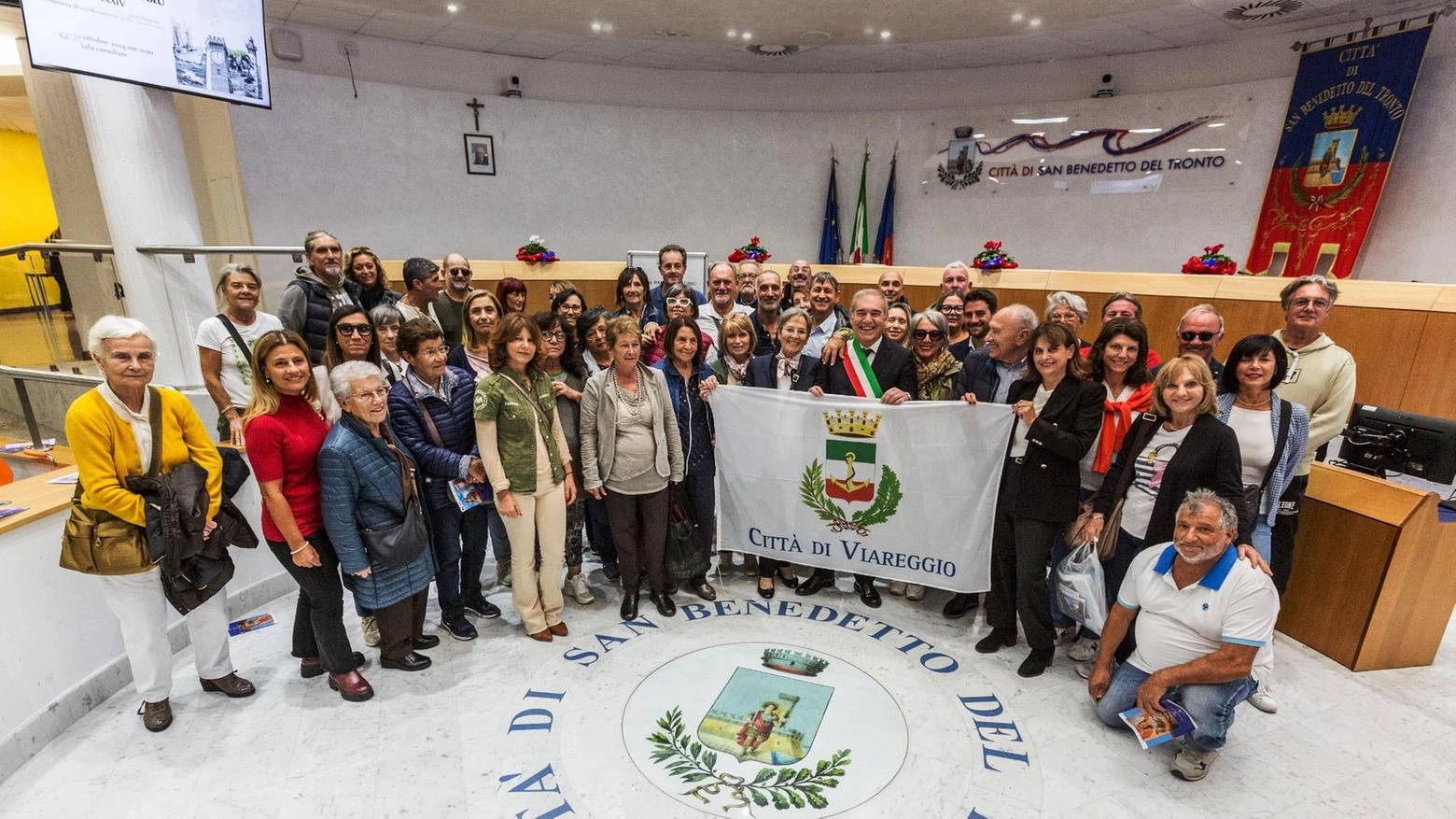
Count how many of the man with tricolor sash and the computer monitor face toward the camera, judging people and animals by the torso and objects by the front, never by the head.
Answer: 1

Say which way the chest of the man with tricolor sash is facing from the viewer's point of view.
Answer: toward the camera

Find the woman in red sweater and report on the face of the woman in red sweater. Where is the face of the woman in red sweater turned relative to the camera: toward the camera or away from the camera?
toward the camera

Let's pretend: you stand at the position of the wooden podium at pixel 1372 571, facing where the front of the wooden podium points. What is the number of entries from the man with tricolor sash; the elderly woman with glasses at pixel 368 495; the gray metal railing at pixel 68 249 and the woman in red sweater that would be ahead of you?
4

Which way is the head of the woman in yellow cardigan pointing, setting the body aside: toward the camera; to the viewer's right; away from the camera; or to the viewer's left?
toward the camera

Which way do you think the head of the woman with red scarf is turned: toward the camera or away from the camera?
toward the camera

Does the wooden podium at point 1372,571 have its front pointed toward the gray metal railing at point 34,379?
yes

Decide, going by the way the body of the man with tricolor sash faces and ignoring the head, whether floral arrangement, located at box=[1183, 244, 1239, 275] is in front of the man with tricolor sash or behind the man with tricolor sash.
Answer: behind

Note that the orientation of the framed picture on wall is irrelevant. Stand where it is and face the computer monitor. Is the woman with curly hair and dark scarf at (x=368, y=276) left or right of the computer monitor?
right

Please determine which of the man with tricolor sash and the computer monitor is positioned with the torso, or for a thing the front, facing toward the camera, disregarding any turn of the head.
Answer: the man with tricolor sash

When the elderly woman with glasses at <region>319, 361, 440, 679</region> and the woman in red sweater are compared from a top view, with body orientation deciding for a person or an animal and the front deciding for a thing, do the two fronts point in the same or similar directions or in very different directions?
same or similar directions

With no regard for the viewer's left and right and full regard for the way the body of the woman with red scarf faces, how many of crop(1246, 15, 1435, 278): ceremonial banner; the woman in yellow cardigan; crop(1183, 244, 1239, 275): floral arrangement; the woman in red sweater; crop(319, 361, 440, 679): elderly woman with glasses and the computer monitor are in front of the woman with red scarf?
3

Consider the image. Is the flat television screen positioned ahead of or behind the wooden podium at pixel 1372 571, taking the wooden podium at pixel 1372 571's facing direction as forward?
ahead
